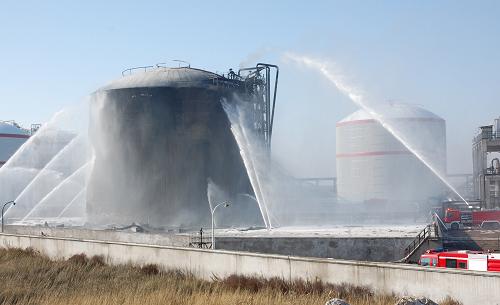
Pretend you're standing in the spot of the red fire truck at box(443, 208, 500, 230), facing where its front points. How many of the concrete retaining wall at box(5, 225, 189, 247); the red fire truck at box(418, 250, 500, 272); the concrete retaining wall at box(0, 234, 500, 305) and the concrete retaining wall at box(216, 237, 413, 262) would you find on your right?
0

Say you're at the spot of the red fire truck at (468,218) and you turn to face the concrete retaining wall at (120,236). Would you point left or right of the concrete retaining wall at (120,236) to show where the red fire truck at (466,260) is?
left

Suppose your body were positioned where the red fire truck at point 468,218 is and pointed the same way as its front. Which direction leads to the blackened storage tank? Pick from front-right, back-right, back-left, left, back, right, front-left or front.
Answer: front

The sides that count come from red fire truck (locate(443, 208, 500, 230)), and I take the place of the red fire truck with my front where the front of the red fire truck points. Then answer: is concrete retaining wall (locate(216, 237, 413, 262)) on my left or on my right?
on my left

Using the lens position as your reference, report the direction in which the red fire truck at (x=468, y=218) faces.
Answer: facing to the left of the viewer

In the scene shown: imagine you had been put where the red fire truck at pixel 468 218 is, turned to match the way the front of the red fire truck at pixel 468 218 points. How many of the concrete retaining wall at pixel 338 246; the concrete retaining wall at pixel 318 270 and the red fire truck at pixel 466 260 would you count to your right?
0

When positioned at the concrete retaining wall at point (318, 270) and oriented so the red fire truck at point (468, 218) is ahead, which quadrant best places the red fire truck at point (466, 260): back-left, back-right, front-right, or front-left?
front-right

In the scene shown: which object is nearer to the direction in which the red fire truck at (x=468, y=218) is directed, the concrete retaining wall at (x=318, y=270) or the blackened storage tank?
the blackened storage tank

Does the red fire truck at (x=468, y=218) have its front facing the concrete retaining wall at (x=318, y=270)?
no

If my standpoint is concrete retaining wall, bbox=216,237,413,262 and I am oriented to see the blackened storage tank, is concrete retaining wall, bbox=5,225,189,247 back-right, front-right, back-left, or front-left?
front-left

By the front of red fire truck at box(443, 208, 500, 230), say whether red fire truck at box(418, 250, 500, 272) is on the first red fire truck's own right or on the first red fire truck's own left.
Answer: on the first red fire truck's own left

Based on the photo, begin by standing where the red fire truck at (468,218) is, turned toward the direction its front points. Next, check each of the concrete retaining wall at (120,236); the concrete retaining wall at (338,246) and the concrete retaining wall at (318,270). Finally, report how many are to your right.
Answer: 0

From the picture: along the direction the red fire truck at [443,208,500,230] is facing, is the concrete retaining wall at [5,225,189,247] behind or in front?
in front
